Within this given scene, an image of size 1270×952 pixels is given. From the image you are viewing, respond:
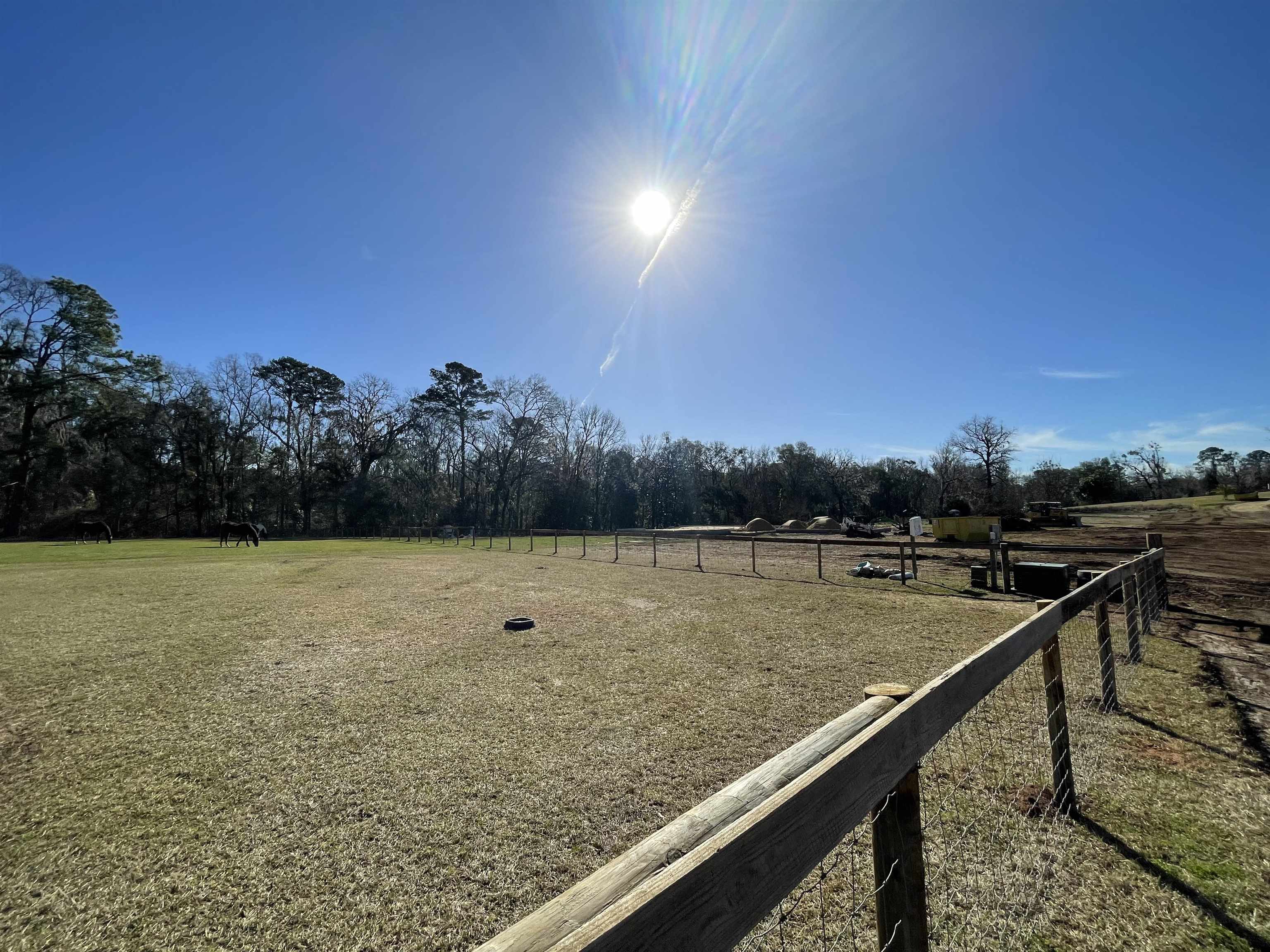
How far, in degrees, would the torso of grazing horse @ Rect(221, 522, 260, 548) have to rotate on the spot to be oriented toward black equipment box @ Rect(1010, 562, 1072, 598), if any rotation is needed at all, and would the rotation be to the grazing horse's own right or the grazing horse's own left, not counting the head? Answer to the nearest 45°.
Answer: approximately 90° to the grazing horse's own right

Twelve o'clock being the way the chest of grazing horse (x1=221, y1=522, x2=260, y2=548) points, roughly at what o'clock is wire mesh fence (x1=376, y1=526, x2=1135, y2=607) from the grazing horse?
The wire mesh fence is roughly at 2 o'clock from the grazing horse.

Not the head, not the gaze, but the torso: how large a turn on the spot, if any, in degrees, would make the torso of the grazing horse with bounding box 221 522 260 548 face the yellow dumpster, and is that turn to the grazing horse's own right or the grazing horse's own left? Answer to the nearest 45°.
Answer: approximately 45° to the grazing horse's own right

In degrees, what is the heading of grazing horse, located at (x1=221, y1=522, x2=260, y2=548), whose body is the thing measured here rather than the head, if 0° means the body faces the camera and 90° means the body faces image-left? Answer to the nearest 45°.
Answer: approximately 270°
